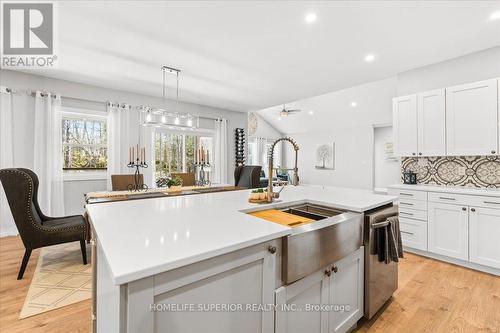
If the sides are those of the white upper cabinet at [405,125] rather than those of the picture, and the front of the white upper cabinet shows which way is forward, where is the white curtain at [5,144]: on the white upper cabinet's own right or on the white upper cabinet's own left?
on the white upper cabinet's own right

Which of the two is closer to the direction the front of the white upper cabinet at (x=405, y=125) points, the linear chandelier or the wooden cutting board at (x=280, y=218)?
the wooden cutting board

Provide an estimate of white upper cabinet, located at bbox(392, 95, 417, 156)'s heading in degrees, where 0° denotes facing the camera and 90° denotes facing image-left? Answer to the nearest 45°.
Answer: approximately 0°

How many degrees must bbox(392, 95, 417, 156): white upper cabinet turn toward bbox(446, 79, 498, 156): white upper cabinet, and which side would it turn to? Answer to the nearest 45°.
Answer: approximately 90° to its left

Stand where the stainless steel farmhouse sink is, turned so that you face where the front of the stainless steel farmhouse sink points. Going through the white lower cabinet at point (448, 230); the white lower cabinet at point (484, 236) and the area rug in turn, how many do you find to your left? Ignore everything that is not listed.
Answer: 2

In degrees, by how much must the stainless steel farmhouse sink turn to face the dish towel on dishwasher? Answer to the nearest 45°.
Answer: approximately 90° to its left

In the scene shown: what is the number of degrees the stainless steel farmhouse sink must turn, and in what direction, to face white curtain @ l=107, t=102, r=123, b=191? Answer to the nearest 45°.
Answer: approximately 180°

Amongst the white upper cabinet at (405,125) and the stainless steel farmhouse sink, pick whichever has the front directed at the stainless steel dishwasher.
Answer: the white upper cabinet

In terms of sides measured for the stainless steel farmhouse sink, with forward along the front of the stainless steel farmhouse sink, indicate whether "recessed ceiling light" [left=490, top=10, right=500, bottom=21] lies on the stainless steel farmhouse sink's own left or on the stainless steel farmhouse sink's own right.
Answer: on the stainless steel farmhouse sink's own left

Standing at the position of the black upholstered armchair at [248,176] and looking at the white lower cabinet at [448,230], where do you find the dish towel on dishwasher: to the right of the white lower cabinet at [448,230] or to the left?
right

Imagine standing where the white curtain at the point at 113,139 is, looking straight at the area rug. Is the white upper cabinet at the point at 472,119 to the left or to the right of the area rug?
left

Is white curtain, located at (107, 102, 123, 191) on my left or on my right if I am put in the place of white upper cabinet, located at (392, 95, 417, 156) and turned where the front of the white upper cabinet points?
on my right

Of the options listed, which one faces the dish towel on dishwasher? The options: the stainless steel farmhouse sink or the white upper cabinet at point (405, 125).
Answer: the white upper cabinet

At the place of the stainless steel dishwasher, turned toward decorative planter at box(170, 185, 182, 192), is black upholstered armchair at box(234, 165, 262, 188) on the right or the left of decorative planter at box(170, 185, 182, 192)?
right

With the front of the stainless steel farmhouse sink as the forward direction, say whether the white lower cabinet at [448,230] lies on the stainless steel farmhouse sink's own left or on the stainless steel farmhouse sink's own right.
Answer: on the stainless steel farmhouse sink's own left

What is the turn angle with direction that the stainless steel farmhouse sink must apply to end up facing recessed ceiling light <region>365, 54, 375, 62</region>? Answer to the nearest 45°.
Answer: approximately 135° to its left
